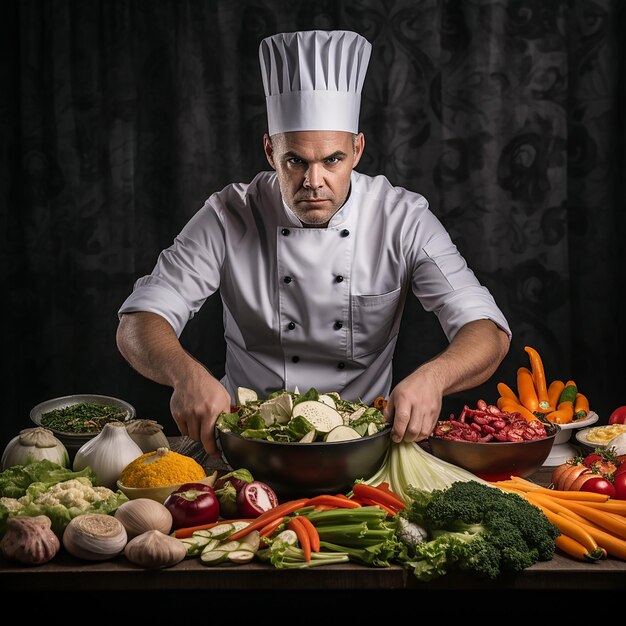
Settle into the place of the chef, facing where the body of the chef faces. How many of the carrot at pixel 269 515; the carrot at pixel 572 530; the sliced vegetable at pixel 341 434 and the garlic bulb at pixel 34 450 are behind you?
0

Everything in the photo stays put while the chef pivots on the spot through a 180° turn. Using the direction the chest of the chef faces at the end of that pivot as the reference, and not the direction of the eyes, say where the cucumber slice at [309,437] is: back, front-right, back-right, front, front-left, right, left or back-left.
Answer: back

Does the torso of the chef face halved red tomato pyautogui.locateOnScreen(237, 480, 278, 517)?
yes

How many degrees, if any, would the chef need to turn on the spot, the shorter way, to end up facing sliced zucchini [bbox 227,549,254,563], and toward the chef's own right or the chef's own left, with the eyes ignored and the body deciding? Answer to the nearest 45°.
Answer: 0° — they already face it

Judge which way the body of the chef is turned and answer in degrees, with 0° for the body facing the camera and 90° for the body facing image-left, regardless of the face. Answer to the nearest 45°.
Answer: approximately 0°

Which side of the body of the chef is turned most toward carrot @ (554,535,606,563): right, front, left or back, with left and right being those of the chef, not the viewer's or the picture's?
front

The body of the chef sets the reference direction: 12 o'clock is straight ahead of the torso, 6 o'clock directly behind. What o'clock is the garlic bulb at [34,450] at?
The garlic bulb is roughly at 1 o'clock from the chef.

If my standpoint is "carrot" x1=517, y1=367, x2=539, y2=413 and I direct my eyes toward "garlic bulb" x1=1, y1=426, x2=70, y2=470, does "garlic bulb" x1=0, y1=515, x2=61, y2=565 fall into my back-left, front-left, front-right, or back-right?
front-left

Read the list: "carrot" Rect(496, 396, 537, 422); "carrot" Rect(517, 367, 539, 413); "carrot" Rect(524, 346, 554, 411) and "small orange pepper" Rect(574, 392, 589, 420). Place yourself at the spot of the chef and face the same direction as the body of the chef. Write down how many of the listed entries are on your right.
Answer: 0

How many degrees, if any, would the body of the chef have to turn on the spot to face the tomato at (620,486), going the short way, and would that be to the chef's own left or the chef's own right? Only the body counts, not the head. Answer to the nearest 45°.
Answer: approximately 45° to the chef's own left

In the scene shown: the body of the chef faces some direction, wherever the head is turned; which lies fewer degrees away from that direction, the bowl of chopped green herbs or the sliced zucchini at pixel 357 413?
the sliced zucchini

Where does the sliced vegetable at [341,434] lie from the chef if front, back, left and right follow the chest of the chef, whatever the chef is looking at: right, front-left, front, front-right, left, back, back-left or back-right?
front

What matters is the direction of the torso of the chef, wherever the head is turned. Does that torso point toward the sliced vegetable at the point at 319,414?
yes

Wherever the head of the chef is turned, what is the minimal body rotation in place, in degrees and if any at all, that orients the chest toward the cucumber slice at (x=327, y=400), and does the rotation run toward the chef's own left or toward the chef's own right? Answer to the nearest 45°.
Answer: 0° — they already face it

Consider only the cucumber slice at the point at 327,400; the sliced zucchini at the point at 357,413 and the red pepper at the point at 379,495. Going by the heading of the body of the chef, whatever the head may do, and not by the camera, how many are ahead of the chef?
3

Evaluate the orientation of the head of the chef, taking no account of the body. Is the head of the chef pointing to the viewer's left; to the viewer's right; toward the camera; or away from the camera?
toward the camera

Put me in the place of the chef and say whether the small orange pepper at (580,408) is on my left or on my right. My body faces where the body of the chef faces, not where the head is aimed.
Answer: on my left
